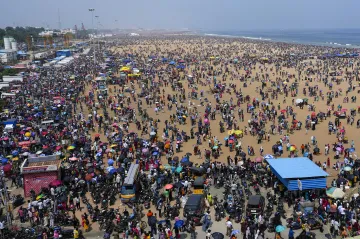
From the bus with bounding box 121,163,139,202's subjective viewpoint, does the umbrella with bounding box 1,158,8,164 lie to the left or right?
on its right

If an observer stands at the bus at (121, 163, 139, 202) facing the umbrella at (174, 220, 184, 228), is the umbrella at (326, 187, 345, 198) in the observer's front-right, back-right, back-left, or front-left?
front-left

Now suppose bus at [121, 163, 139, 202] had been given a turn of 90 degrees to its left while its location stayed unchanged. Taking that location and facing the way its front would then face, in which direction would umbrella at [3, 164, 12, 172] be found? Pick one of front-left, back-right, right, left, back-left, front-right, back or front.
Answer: back-left

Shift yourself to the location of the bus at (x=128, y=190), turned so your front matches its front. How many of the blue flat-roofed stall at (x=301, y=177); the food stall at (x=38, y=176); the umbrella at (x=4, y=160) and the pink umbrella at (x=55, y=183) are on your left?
1

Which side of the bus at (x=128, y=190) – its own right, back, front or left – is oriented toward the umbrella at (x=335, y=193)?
left

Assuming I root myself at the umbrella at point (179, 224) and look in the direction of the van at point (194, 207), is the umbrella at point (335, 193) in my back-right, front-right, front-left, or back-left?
front-right

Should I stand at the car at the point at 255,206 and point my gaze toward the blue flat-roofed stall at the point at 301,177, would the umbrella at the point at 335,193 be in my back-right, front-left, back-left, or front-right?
front-right

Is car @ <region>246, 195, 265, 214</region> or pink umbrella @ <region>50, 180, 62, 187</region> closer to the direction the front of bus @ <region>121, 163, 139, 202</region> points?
the car

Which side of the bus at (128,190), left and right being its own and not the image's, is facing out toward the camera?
front

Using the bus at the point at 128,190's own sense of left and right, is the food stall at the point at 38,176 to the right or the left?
on its right

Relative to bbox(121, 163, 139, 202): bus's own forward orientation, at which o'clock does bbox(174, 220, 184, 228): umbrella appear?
The umbrella is roughly at 11 o'clock from the bus.

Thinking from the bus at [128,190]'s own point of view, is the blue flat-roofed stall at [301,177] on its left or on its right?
on its left

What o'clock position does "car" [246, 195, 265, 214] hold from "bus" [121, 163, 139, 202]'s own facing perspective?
The car is roughly at 10 o'clock from the bus.

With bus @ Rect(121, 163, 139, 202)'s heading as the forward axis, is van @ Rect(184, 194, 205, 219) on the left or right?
on its left

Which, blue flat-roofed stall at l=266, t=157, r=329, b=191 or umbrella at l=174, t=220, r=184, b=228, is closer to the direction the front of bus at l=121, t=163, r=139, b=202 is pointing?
the umbrella

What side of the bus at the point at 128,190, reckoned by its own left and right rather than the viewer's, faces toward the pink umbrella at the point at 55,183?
right
